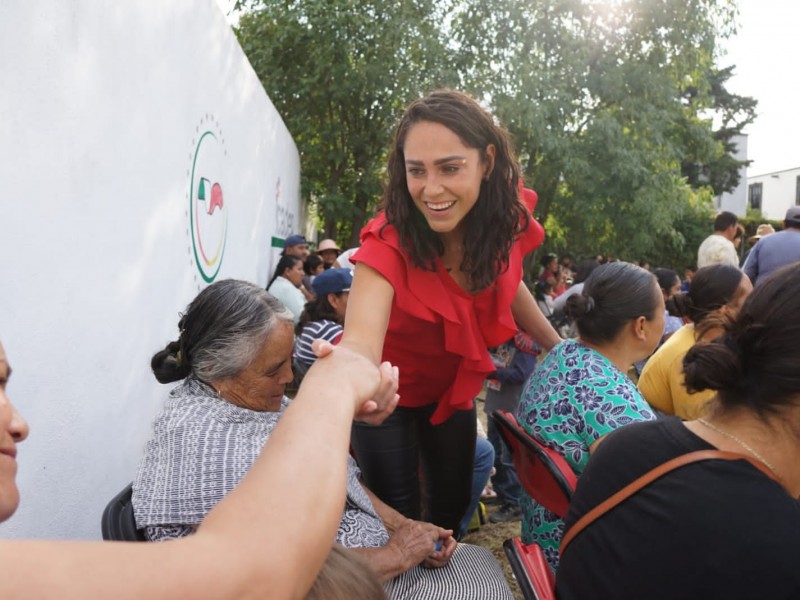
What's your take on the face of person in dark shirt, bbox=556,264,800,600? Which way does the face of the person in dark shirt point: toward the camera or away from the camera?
away from the camera

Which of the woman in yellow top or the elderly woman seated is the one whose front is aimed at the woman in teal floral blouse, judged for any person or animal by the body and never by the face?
the elderly woman seated

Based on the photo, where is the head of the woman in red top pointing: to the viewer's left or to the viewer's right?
to the viewer's left

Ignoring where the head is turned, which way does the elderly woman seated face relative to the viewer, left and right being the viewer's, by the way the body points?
facing to the right of the viewer

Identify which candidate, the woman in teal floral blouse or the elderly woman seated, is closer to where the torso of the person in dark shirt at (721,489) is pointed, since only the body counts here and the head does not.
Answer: the woman in teal floral blouse
